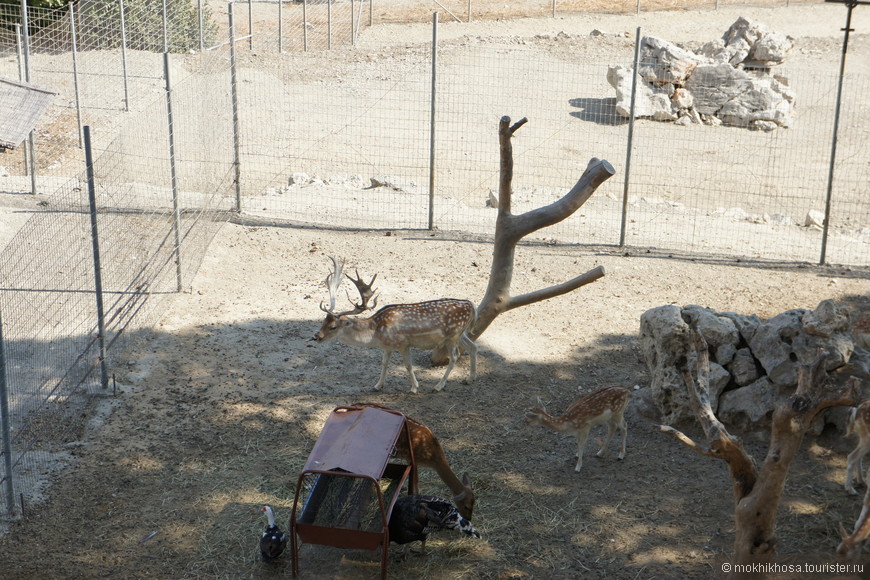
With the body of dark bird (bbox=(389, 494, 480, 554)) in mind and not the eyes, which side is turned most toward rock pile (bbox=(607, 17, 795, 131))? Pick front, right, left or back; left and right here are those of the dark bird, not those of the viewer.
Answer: right

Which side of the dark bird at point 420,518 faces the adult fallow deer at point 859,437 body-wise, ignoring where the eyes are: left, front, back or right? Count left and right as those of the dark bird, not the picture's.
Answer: back

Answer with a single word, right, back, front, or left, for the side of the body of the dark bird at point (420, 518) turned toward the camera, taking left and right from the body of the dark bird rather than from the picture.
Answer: left

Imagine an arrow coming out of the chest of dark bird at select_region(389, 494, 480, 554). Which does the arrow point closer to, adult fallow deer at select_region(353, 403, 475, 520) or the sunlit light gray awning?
the sunlit light gray awning

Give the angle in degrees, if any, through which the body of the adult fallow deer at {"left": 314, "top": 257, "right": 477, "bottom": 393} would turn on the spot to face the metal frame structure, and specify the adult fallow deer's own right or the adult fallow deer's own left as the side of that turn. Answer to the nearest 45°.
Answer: approximately 90° to the adult fallow deer's own left

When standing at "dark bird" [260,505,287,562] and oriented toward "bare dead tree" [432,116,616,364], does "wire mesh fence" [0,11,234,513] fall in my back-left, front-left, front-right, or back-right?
front-left

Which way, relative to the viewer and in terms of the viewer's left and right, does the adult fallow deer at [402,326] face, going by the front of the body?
facing to the left of the viewer

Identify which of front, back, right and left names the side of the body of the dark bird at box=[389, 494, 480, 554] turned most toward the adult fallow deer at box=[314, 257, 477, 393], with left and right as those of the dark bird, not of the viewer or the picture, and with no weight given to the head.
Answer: right

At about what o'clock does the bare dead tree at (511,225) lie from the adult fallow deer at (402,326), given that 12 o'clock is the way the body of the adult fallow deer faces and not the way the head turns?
The bare dead tree is roughly at 5 o'clock from the adult fallow deer.
